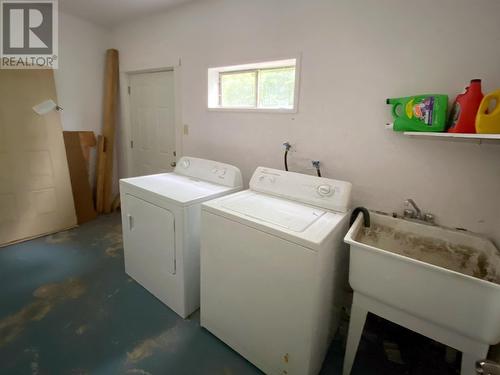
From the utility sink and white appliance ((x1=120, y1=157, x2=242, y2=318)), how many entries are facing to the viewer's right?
0

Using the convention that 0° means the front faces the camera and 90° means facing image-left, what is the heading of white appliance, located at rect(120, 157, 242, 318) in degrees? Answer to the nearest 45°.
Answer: approximately 45°

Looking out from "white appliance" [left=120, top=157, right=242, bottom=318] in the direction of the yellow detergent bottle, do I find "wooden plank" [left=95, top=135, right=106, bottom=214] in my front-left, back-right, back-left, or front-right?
back-left

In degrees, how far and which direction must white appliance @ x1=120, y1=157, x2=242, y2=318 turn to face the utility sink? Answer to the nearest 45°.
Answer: approximately 90° to its left

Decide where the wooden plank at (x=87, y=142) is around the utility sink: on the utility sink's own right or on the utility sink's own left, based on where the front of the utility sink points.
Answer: on the utility sink's own right

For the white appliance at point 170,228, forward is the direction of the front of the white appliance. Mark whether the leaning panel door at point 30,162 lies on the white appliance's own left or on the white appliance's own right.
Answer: on the white appliance's own right

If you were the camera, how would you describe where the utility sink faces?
facing the viewer and to the left of the viewer

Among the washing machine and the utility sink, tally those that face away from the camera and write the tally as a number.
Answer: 0

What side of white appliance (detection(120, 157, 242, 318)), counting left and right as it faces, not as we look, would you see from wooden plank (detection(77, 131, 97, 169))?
right

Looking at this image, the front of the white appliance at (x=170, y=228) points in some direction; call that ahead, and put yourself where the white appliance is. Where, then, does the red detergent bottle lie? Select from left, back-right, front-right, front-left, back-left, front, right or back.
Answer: left

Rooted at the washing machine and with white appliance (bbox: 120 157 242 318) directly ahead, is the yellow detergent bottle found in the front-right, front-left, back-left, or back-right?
back-right

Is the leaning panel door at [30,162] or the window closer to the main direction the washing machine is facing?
the leaning panel door
